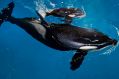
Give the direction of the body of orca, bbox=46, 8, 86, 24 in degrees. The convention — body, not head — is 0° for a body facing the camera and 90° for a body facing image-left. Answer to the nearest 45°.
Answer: approximately 270°

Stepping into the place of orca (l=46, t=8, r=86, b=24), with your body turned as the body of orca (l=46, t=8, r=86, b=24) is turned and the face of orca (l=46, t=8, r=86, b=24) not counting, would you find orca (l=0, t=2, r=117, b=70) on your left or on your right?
on your right
